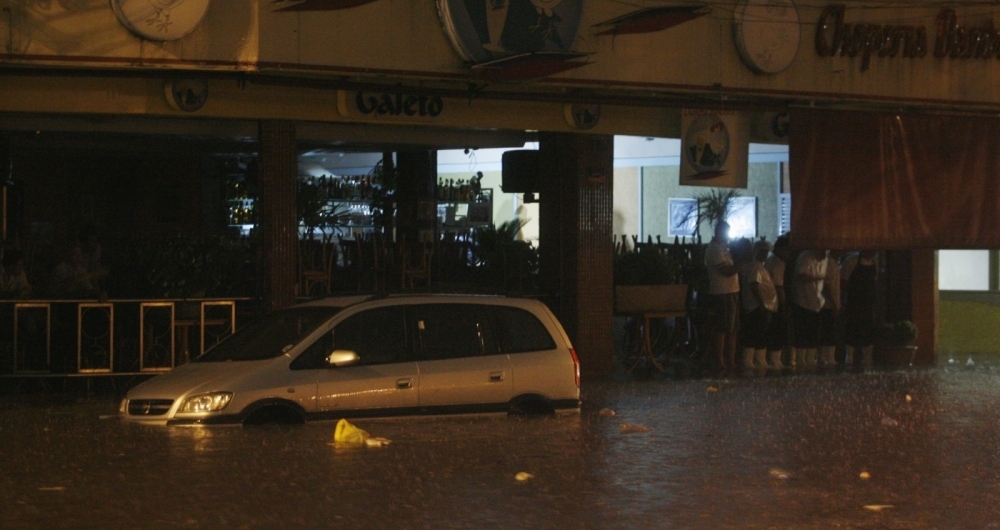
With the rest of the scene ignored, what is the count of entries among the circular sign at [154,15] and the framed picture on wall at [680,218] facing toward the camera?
2

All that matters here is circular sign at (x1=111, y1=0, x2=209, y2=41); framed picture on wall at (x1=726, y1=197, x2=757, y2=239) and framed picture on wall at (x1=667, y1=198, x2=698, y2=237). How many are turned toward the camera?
3

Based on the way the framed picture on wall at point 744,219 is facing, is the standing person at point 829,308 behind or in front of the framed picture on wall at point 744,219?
in front

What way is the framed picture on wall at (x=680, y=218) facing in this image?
toward the camera

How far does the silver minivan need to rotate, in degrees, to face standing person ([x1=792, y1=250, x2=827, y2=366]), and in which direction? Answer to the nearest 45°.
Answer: approximately 180°

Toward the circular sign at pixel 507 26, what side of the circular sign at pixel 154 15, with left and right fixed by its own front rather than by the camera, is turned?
left

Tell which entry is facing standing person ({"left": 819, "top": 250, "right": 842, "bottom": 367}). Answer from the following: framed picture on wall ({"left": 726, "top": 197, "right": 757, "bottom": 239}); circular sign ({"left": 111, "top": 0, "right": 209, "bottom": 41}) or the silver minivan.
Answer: the framed picture on wall

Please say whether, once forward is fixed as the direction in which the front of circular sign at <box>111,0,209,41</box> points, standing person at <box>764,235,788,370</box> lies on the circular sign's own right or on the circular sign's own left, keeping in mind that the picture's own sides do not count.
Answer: on the circular sign's own left

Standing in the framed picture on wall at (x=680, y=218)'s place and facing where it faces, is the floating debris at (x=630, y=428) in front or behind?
in front

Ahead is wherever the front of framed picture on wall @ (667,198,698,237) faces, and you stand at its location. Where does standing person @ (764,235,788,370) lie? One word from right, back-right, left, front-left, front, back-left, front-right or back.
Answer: front

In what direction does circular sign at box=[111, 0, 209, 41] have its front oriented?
toward the camera

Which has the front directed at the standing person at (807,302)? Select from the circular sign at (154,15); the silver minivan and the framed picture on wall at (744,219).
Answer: the framed picture on wall

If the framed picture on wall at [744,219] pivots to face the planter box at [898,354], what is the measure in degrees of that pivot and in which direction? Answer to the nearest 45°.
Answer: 0° — it already faces it

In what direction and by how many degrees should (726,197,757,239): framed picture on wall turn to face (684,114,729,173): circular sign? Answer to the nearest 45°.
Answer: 0° — it already faces it
